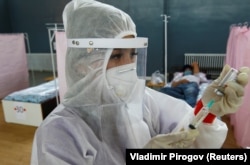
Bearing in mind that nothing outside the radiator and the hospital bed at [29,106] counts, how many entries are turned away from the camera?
0

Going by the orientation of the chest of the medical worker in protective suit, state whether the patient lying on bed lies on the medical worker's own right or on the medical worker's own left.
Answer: on the medical worker's own left

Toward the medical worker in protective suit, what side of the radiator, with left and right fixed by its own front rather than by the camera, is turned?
front

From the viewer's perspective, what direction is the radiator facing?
toward the camera

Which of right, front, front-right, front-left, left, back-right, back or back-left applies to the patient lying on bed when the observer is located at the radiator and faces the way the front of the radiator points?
front

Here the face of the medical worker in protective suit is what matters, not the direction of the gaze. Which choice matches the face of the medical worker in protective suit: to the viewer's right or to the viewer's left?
to the viewer's right

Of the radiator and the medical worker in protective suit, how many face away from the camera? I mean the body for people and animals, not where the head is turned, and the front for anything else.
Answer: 0

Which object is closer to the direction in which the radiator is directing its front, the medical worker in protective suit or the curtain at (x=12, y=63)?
the medical worker in protective suit

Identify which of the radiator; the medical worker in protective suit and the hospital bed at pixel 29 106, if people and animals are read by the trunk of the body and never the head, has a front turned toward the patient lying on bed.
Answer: the radiator

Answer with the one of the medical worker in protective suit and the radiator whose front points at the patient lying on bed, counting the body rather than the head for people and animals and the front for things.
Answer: the radiator
